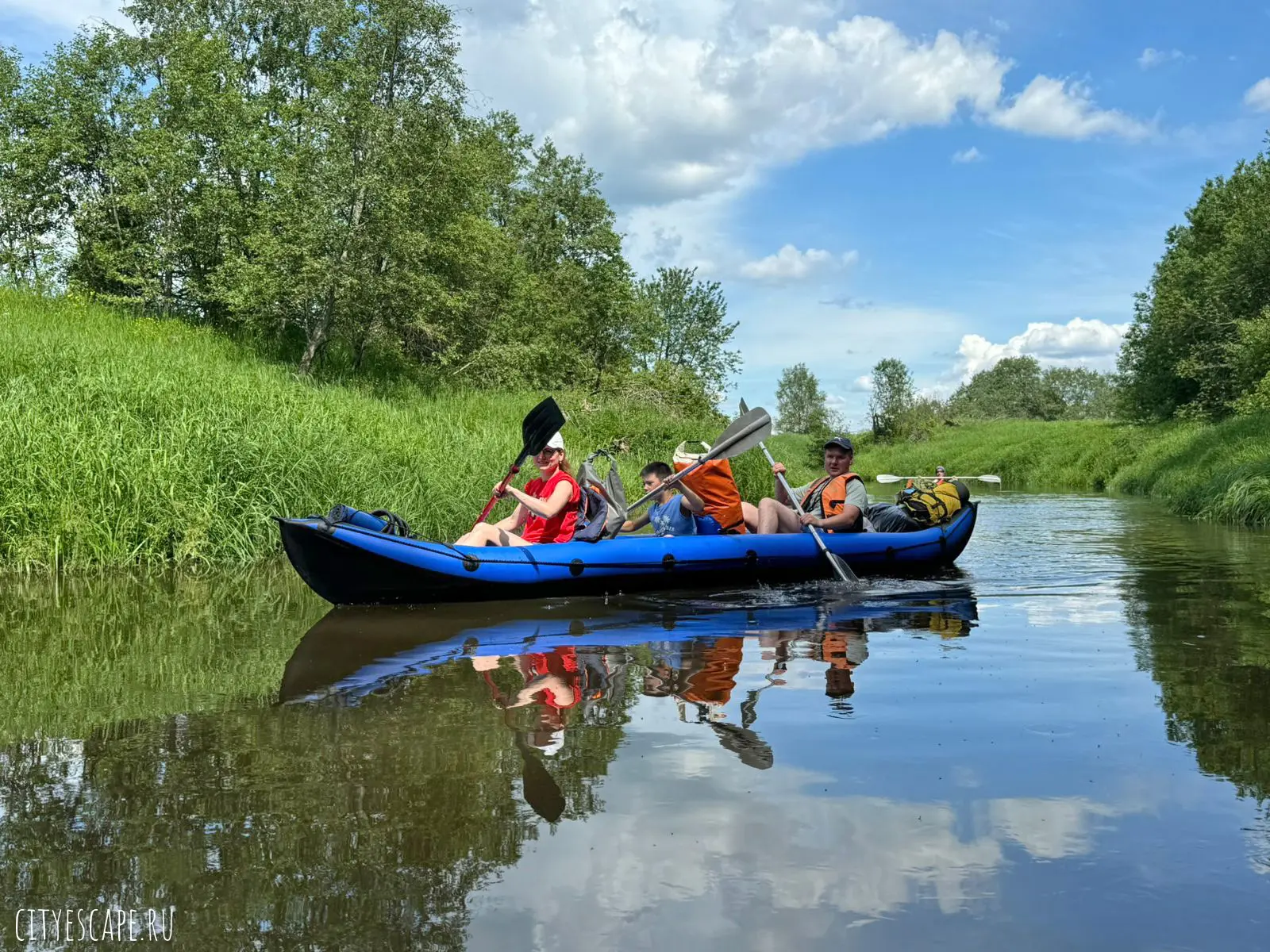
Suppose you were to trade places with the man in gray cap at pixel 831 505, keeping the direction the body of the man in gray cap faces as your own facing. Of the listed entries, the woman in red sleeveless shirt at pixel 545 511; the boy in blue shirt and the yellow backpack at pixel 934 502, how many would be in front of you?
2

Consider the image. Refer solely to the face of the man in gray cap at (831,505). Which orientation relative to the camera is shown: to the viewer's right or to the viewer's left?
to the viewer's left

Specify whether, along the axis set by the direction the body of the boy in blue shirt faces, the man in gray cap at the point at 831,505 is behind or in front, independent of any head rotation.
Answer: behind

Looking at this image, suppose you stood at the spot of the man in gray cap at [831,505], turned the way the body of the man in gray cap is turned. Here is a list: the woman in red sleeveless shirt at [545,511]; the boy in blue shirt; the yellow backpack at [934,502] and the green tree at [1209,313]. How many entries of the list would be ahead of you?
2

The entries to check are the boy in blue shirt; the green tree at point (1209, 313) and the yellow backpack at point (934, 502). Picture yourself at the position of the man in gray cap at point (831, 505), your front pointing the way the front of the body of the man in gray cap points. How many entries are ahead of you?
1

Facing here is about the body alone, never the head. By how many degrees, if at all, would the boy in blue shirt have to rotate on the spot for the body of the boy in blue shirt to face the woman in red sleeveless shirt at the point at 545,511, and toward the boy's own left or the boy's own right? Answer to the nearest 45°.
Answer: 0° — they already face them

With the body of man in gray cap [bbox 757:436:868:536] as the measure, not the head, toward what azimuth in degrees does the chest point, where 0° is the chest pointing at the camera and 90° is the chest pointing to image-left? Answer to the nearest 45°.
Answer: approximately 45°

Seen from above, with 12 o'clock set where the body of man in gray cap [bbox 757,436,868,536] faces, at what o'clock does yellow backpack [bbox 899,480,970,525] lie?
The yellow backpack is roughly at 6 o'clock from the man in gray cap.

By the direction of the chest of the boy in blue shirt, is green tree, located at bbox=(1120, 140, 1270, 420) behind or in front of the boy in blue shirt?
behind

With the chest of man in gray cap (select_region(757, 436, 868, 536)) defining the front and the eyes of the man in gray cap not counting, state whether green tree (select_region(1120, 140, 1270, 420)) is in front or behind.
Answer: behind

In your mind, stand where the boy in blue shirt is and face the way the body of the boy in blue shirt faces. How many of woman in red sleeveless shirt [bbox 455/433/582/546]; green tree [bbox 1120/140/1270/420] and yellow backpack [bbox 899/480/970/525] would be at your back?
2

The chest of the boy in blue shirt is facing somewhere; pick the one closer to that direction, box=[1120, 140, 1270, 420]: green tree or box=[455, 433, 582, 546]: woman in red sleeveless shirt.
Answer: the woman in red sleeveless shirt
